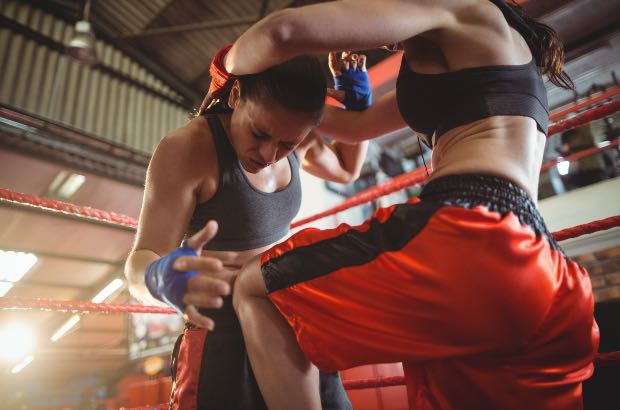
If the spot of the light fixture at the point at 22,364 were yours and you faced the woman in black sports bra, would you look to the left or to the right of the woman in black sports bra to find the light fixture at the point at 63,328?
left

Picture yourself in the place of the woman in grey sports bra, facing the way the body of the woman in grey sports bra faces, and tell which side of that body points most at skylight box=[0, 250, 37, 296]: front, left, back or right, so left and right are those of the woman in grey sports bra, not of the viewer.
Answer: back

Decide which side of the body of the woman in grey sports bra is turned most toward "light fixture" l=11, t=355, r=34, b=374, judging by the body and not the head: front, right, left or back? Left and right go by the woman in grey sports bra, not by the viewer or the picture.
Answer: back

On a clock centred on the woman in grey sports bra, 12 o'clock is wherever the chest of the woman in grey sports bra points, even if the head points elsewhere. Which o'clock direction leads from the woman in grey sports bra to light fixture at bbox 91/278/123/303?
The light fixture is roughly at 7 o'clock from the woman in grey sports bra.

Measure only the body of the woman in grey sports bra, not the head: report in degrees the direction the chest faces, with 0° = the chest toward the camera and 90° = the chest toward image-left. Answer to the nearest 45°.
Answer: approximately 315°

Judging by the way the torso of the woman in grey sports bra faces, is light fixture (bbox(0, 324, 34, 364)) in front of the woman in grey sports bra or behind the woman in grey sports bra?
behind
